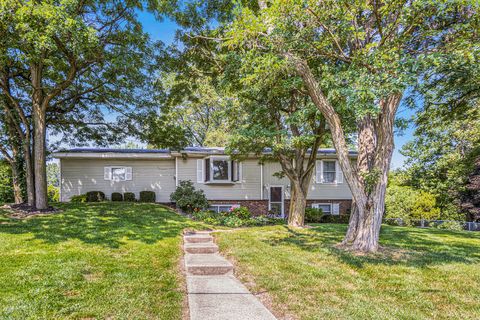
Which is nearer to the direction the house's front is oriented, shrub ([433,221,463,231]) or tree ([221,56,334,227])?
the tree

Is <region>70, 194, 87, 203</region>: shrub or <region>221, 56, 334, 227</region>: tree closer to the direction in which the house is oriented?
the tree

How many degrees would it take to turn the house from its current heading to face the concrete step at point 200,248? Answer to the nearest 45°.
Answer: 0° — it already faces it

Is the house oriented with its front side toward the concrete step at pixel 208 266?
yes

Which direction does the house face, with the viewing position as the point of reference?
facing the viewer

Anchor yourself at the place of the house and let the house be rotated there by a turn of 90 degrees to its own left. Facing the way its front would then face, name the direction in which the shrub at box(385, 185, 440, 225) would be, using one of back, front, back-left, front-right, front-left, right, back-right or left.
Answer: front

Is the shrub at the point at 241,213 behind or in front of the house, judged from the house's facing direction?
in front

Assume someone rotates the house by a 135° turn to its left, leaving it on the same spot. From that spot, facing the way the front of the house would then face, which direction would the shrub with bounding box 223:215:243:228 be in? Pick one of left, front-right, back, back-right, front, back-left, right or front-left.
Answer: back-right

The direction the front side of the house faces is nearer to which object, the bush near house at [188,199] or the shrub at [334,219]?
the bush near house

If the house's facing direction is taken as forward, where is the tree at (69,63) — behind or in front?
in front

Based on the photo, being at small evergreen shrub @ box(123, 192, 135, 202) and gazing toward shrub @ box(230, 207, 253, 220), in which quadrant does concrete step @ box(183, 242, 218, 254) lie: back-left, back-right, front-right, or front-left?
front-right

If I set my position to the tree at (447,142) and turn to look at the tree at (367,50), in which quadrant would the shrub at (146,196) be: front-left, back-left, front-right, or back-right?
front-right

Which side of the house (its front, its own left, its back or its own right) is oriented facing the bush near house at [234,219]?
front
